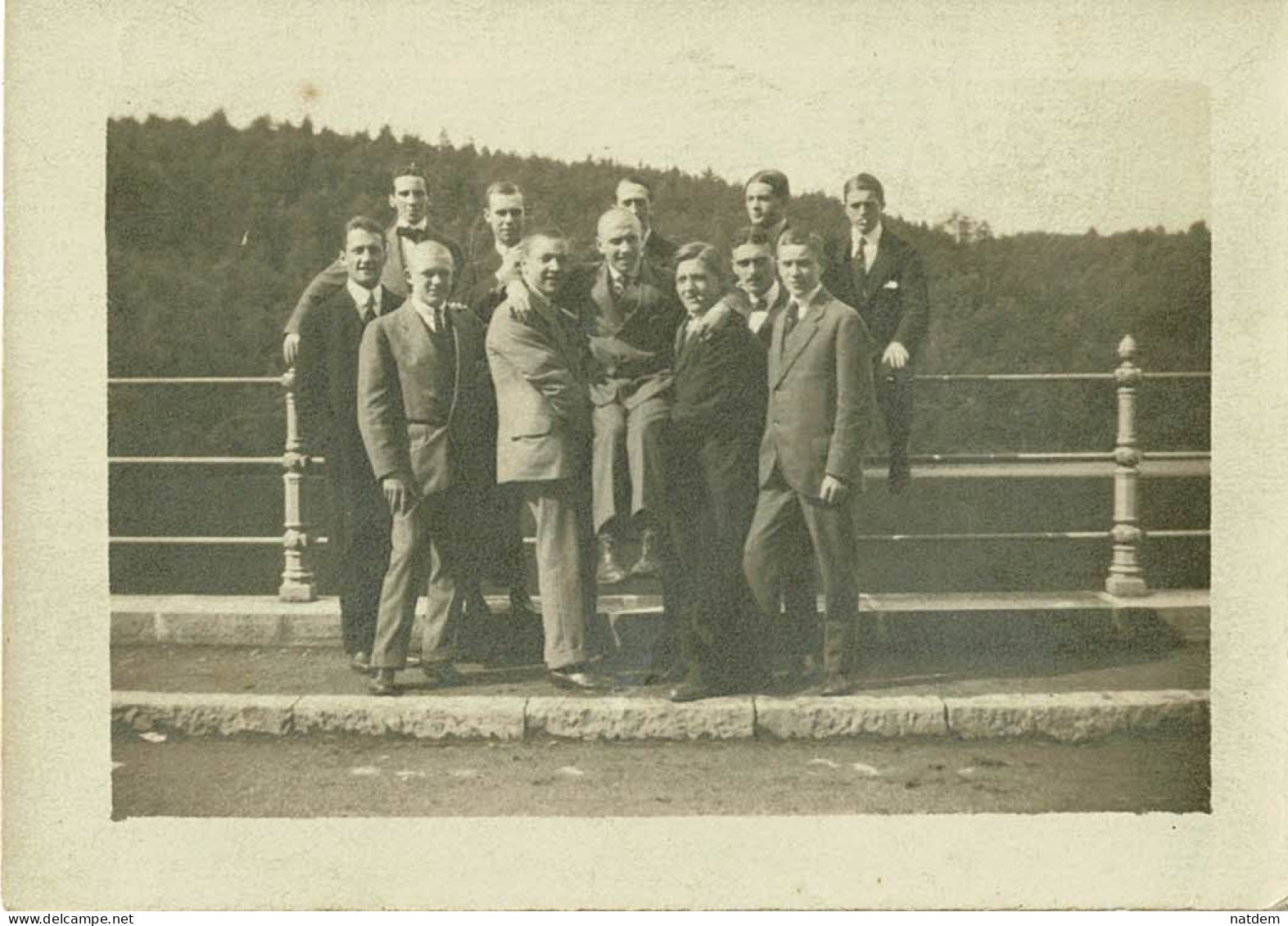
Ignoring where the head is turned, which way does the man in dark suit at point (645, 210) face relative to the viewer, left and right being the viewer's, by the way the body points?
facing the viewer

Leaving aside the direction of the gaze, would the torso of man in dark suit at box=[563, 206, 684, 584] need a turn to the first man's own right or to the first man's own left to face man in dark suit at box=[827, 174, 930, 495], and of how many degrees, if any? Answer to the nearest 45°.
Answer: approximately 90° to the first man's own left

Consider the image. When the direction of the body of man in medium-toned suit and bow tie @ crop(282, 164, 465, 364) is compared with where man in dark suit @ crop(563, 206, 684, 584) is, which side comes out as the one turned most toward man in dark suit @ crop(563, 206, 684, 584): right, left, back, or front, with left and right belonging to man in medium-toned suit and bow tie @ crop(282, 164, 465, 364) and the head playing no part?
left

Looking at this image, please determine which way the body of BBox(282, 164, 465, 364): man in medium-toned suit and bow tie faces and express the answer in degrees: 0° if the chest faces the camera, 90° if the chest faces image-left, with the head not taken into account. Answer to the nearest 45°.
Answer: approximately 0°

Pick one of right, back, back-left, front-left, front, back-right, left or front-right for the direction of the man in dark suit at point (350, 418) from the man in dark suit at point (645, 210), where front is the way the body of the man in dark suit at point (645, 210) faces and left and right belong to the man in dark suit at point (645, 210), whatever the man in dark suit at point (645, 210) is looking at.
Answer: right

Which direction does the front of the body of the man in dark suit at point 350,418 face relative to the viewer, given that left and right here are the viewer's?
facing the viewer and to the right of the viewer
